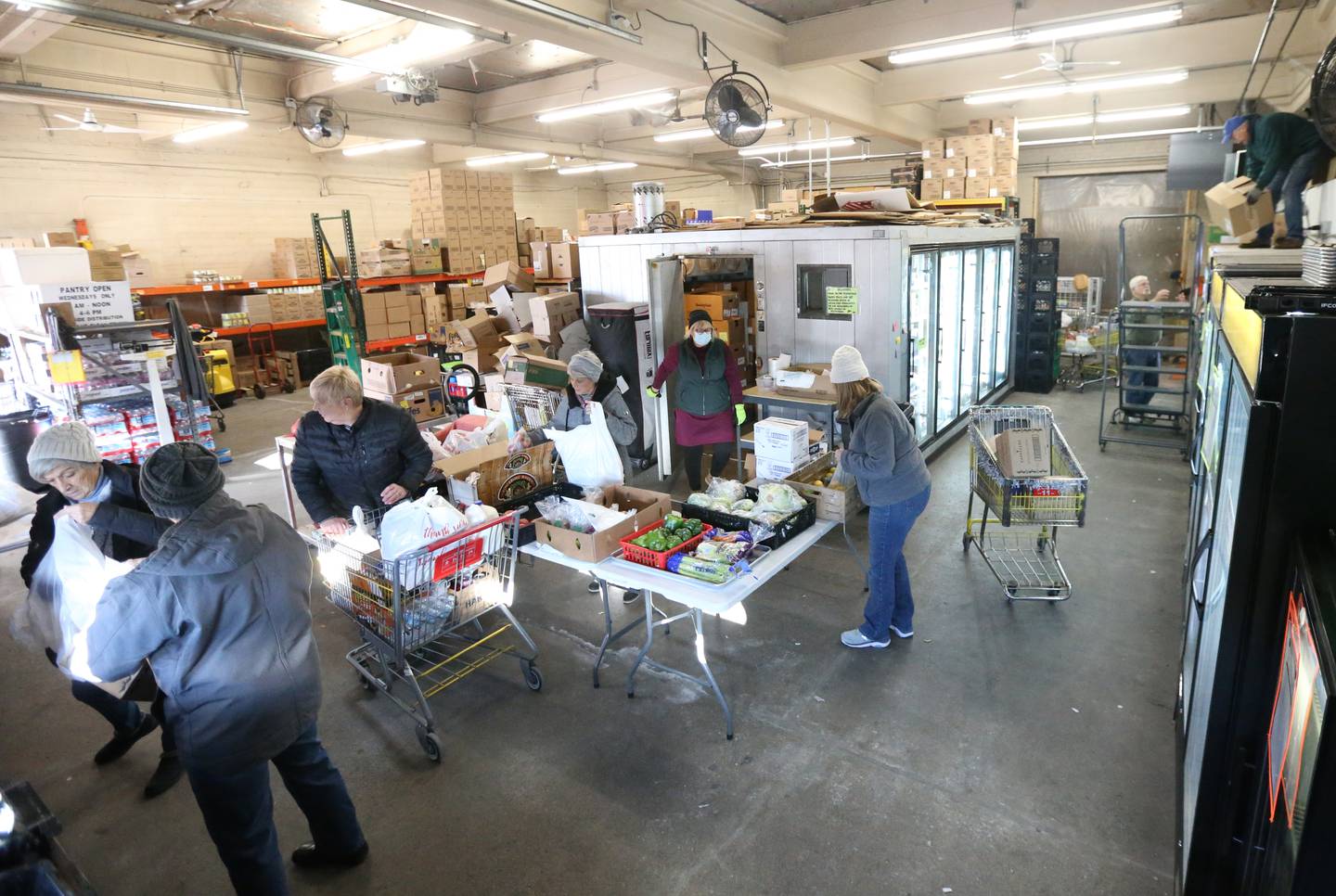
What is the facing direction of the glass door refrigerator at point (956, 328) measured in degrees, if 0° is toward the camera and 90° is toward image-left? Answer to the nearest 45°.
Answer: approximately 315°

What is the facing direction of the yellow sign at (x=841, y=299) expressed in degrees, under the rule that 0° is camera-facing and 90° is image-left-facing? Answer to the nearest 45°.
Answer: approximately 0°

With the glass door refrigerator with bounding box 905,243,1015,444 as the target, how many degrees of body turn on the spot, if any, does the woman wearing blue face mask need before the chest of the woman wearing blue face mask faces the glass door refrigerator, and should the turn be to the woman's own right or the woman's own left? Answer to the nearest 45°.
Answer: approximately 135° to the woman's own left

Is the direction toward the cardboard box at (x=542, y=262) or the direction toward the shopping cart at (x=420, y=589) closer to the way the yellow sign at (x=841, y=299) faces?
the shopping cart

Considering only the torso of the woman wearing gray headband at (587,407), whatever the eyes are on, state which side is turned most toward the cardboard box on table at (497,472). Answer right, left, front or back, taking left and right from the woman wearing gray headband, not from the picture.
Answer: front

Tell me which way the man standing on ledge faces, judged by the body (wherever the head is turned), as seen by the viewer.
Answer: to the viewer's left

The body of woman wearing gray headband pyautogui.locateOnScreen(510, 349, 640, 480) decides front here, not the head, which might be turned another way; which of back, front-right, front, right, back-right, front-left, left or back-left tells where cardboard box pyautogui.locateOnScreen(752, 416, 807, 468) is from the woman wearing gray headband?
back-left

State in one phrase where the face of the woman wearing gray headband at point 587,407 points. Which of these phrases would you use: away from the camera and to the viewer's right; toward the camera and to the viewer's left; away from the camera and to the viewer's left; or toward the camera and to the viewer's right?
toward the camera and to the viewer's left

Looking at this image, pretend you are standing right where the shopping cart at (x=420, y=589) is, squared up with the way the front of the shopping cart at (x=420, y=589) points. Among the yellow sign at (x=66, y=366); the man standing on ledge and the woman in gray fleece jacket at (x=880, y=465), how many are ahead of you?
1

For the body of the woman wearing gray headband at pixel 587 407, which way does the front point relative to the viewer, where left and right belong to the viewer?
facing the viewer and to the left of the viewer

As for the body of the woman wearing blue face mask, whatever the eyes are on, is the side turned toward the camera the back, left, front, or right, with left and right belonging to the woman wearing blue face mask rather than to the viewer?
front

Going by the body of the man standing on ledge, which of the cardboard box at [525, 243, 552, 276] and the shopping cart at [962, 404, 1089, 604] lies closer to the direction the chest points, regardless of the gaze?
the cardboard box

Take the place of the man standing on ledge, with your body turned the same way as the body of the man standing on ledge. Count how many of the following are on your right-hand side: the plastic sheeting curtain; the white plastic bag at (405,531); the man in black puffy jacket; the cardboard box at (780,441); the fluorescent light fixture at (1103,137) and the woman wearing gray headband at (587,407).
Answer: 2

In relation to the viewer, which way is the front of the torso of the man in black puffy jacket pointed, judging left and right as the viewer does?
facing the viewer

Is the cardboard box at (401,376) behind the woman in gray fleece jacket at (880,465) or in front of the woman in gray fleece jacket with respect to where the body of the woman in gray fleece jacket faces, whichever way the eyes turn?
in front

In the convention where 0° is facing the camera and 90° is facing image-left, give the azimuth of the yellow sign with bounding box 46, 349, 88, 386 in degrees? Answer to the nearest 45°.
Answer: approximately 0°

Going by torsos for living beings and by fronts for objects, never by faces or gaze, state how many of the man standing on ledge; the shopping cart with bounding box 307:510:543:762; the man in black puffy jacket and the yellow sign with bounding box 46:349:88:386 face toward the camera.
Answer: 2
